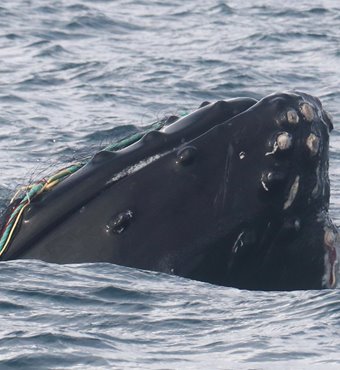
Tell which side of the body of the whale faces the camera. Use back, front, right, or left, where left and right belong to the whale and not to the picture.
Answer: right
